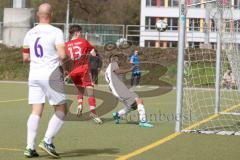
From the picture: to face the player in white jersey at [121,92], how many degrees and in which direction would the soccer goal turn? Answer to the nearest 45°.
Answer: approximately 45° to its left

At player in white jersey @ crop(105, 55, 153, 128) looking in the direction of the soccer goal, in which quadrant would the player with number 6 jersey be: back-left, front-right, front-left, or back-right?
back-right

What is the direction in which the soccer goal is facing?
to the viewer's left

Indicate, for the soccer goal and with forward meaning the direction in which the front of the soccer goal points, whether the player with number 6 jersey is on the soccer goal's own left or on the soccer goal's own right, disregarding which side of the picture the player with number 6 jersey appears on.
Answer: on the soccer goal's own left
